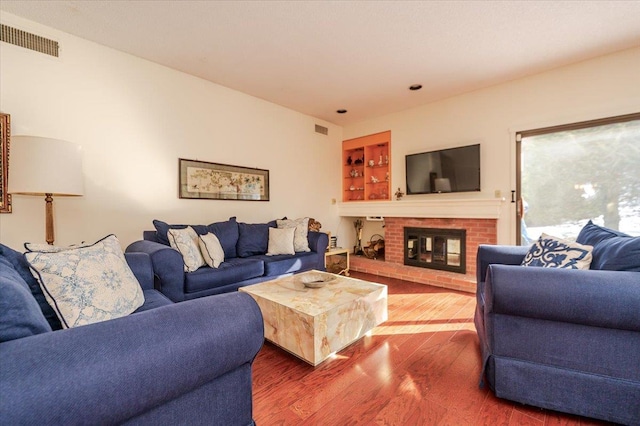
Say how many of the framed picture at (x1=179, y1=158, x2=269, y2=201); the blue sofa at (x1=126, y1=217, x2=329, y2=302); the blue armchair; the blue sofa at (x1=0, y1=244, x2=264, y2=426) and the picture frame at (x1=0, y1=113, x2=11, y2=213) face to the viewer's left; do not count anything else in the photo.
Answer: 1

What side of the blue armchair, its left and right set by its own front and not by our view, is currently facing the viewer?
left

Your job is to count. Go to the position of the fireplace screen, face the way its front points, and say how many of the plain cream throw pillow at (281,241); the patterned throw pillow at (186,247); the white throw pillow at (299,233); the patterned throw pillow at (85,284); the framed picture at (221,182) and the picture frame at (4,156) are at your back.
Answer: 0

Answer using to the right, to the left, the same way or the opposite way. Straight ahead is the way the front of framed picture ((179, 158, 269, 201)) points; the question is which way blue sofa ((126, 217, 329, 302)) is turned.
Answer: the same way

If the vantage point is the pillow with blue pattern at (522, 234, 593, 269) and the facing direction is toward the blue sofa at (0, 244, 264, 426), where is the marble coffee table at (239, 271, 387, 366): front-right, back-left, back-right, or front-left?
front-right

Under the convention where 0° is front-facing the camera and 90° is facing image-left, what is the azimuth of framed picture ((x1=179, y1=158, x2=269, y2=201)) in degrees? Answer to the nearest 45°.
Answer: approximately 315°

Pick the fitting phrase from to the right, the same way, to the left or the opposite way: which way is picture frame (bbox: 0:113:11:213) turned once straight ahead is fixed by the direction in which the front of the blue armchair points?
the opposite way

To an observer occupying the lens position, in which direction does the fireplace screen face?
facing the viewer and to the left of the viewer

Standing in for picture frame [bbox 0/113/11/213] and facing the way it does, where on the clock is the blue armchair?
The blue armchair is roughly at 11 o'clock from the picture frame.

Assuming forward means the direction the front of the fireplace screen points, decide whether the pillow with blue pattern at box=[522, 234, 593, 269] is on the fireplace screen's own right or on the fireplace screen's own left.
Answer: on the fireplace screen's own left

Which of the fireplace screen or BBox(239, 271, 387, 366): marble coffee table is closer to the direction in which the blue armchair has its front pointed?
the marble coffee table

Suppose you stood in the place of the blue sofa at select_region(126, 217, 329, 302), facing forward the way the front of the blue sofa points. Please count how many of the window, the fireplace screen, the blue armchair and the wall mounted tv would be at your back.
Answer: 0

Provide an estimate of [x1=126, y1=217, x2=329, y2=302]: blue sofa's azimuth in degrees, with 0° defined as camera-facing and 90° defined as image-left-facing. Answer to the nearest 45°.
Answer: approximately 315°

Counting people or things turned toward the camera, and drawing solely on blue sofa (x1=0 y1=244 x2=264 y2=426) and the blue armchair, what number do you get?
0

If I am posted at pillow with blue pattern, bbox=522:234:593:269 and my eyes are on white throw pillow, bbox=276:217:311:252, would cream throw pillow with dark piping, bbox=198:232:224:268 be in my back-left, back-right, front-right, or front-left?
front-left

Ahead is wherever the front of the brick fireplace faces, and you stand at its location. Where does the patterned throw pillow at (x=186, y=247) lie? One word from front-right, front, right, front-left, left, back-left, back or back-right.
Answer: front

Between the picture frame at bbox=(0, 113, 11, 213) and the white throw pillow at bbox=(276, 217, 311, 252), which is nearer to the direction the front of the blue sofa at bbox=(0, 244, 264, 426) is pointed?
the white throw pillow

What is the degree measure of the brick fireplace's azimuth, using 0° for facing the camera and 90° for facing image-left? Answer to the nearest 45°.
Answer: approximately 45°

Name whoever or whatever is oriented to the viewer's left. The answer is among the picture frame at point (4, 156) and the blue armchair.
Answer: the blue armchair

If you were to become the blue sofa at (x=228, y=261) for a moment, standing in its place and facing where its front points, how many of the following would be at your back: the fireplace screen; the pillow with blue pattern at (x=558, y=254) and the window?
0

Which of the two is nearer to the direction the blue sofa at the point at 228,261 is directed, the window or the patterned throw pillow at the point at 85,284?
the window
